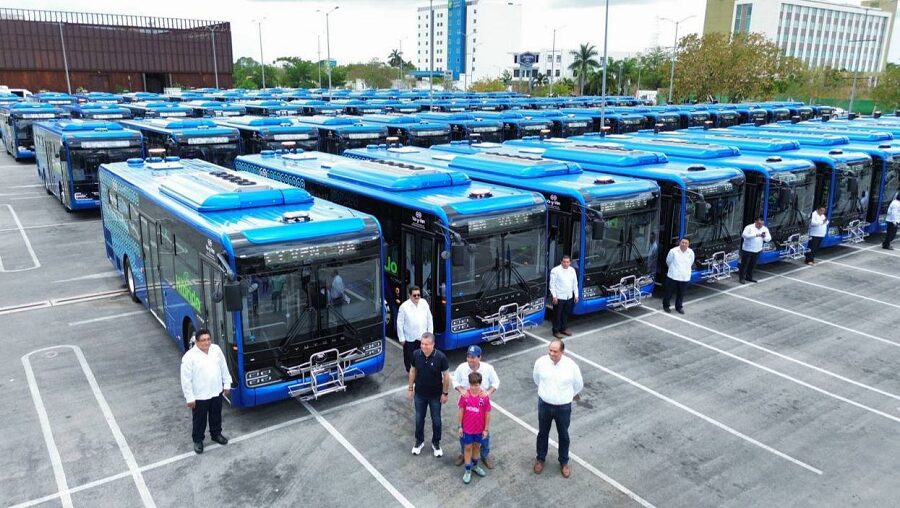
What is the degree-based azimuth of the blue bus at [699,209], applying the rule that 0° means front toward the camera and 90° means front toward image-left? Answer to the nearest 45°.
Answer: approximately 315°

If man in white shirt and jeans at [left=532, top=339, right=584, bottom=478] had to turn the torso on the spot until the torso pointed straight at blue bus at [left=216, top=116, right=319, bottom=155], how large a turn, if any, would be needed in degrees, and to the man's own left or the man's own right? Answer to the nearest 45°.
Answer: approximately 135° to the man's own right

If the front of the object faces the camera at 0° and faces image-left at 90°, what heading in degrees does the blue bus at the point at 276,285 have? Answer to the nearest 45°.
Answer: approximately 315°

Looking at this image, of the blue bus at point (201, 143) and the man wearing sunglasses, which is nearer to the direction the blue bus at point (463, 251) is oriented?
the man wearing sunglasses

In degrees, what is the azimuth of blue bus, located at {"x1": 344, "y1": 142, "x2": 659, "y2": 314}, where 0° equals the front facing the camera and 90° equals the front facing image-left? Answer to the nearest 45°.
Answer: approximately 315°

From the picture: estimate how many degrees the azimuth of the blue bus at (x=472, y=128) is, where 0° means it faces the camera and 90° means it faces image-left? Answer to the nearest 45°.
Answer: approximately 315°
